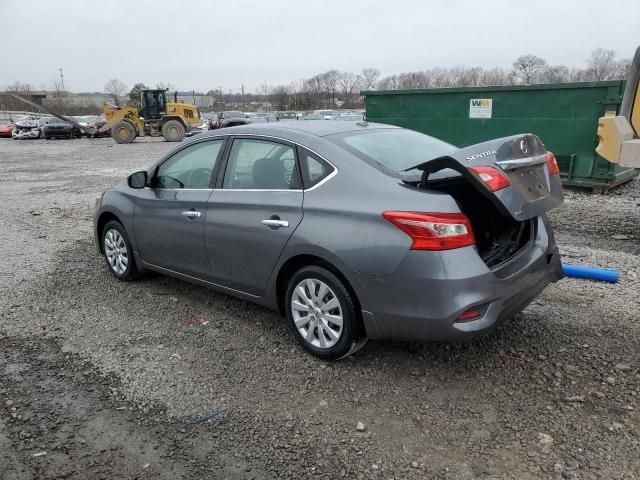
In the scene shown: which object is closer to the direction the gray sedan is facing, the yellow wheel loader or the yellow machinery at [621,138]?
the yellow wheel loader

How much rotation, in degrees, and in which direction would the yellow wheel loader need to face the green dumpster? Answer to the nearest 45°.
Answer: approximately 90° to its left

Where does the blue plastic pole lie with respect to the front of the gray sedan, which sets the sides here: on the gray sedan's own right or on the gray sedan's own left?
on the gray sedan's own right

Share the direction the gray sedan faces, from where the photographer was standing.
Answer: facing away from the viewer and to the left of the viewer

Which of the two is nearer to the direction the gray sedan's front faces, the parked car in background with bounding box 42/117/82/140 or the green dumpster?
the parked car in background

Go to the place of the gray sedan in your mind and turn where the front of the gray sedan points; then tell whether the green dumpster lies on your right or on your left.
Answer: on your right

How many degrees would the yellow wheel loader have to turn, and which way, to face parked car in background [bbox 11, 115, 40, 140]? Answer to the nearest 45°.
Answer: approximately 45° to its right

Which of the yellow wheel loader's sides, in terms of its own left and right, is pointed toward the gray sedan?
left

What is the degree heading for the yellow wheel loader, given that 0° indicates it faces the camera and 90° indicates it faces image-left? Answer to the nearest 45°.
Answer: approximately 90°

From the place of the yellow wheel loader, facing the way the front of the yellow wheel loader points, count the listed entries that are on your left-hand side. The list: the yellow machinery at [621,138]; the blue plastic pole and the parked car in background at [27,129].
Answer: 2

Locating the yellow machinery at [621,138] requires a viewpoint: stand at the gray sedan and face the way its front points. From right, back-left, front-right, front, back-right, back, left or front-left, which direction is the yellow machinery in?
right

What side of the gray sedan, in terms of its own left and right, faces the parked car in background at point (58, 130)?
front

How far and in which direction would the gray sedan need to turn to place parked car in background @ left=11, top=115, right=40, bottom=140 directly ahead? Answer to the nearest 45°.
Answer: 0° — it already faces it

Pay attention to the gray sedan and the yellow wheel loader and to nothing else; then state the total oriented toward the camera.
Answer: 0
